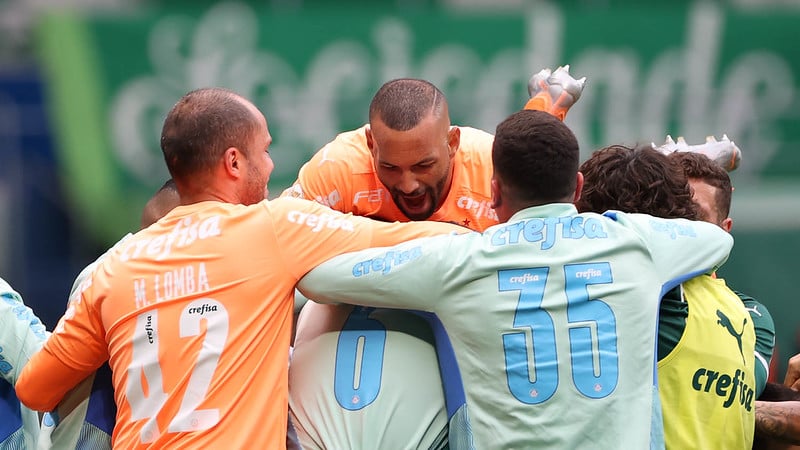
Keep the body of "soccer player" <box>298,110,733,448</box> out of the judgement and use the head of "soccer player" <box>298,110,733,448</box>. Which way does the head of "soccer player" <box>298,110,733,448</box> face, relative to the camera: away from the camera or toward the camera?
away from the camera

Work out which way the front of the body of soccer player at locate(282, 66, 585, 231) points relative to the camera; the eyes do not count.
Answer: toward the camera

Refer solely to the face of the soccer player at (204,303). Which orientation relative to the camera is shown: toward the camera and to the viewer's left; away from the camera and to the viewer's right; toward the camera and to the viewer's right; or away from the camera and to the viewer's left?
away from the camera and to the viewer's right

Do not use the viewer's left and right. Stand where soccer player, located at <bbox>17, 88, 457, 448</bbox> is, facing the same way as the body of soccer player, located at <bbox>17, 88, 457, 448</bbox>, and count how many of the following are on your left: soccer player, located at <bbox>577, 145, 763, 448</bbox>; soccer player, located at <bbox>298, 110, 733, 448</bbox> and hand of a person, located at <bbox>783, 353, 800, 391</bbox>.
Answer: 0

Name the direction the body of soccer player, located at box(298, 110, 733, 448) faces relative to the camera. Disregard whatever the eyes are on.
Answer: away from the camera

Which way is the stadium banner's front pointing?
toward the camera

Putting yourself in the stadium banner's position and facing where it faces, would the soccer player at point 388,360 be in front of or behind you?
in front

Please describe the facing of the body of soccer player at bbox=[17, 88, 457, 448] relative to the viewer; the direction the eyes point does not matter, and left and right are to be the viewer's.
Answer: facing away from the viewer and to the right of the viewer

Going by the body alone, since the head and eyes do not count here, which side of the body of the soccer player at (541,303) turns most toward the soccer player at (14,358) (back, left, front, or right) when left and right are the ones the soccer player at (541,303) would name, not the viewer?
left

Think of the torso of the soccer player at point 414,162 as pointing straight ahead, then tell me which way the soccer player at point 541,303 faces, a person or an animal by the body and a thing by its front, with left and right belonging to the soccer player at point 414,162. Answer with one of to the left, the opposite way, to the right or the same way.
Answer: the opposite way

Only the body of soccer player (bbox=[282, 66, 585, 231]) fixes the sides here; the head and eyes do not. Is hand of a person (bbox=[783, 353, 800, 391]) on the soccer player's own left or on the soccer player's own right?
on the soccer player's own left

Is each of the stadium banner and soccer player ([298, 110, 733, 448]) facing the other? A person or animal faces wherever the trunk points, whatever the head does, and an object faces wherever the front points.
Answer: yes

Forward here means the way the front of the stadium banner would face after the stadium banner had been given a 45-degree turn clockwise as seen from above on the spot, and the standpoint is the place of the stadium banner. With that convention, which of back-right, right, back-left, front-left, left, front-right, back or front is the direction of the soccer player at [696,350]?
front-left

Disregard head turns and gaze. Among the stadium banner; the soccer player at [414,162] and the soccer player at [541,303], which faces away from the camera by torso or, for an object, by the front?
the soccer player at [541,303]

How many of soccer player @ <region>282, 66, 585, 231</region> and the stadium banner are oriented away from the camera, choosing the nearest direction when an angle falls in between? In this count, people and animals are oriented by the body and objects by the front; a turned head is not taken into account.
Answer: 0

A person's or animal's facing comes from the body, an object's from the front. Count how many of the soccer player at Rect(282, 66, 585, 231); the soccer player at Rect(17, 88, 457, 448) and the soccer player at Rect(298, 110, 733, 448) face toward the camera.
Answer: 1

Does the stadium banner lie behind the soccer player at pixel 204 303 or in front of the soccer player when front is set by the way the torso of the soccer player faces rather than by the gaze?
in front

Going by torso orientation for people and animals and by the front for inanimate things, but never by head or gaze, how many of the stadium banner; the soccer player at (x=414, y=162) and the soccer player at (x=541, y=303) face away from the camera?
1
